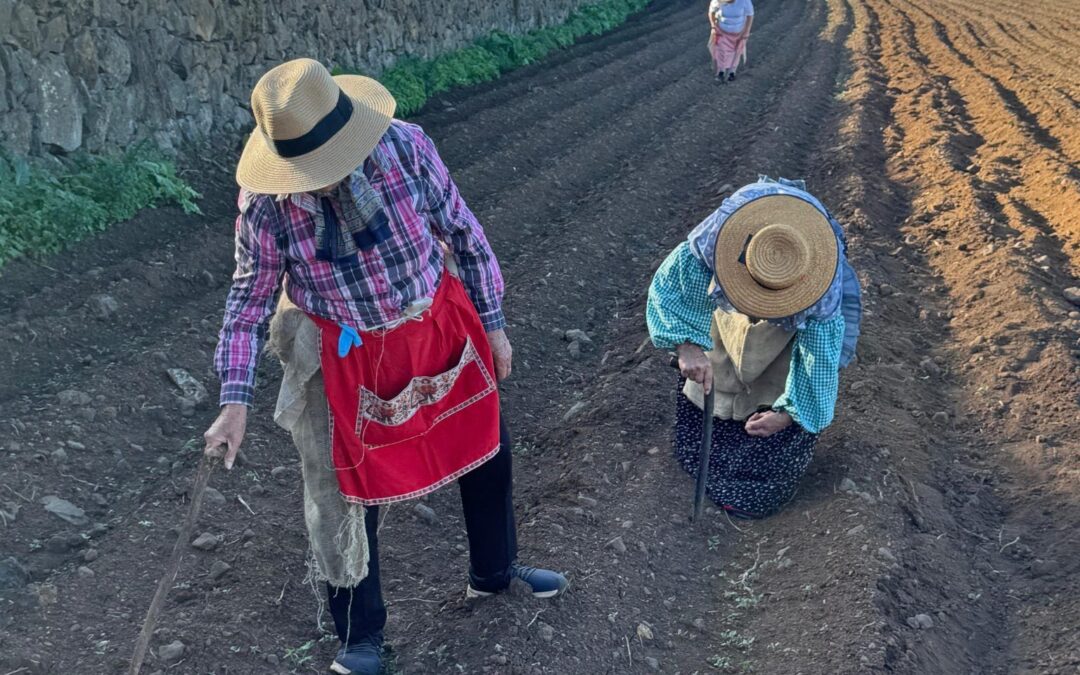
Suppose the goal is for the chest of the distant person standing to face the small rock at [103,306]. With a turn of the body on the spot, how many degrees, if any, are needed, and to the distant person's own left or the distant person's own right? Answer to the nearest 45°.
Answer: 0° — they already face it

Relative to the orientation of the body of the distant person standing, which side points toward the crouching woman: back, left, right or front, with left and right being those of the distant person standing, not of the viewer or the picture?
front

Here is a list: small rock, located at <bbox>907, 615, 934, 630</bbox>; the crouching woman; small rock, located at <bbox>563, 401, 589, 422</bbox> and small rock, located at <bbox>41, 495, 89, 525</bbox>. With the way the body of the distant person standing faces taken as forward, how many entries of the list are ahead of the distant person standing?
4

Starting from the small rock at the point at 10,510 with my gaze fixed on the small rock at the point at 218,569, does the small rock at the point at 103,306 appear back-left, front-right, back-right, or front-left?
back-left

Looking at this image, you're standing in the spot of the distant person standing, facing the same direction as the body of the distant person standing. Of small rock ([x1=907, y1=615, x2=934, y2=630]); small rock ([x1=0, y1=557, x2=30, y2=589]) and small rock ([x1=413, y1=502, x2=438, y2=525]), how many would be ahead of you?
3

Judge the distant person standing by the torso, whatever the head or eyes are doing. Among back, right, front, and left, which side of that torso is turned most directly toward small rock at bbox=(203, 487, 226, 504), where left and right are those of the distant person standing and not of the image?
front

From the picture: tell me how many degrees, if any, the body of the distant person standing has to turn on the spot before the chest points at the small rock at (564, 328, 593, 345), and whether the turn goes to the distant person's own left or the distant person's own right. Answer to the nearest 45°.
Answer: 0° — they already face it

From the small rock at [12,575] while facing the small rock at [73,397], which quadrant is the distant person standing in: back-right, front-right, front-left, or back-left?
front-right

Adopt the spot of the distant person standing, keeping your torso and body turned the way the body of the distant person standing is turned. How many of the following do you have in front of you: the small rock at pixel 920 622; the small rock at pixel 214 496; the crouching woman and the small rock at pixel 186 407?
4

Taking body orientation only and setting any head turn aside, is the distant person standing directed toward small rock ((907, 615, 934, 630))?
yes

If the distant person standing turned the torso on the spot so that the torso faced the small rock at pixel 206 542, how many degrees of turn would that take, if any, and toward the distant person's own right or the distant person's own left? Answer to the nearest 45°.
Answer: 0° — they already face it

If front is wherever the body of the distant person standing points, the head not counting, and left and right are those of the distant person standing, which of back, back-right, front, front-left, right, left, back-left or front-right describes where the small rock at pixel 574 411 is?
front

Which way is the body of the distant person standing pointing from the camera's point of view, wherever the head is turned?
toward the camera

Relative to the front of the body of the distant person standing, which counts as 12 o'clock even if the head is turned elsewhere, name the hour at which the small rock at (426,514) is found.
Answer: The small rock is roughly at 12 o'clock from the distant person standing.

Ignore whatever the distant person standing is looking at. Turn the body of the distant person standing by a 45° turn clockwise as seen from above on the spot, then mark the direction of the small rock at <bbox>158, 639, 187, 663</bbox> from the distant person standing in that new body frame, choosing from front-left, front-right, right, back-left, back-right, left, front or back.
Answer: front-left
